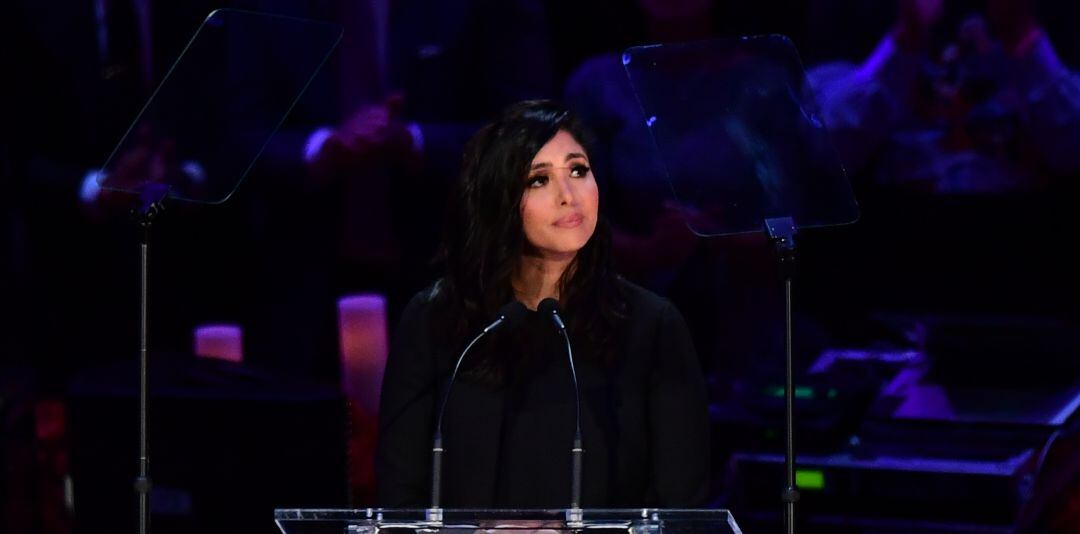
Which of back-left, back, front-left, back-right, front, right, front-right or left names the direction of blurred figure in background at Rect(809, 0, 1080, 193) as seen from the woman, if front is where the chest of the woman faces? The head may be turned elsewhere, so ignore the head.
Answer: back-left

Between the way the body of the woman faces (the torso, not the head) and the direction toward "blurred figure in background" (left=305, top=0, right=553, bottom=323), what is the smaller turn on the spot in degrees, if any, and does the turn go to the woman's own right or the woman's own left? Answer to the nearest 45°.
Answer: approximately 180°

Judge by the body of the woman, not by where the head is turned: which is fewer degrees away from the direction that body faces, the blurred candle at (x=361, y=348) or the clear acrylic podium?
the clear acrylic podium

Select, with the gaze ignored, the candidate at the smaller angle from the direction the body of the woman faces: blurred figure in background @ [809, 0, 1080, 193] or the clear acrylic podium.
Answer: the clear acrylic podium

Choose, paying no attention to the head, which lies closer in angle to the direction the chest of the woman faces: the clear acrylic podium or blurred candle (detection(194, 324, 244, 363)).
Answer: the clear acrylic podium

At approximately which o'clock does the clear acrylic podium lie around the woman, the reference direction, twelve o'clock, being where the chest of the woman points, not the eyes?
The clear acrylic podium is roughly at 12 o'clock from the woman.

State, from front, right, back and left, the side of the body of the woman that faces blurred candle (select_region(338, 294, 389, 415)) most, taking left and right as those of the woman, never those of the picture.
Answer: back

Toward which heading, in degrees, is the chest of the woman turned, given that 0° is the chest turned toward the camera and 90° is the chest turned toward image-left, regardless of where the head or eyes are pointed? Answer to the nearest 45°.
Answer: approximately 0°
